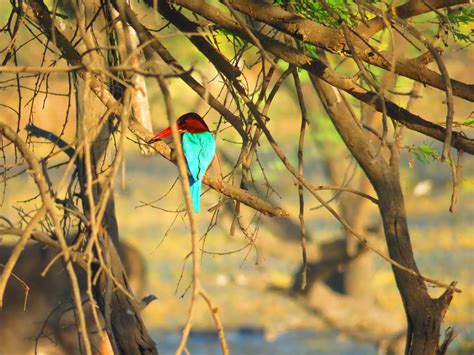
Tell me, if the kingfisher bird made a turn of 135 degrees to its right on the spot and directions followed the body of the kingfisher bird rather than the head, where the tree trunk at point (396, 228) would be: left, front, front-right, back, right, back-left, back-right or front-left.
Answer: front

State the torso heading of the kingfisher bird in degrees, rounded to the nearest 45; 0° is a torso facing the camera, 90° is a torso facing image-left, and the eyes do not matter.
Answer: approximately 135°
